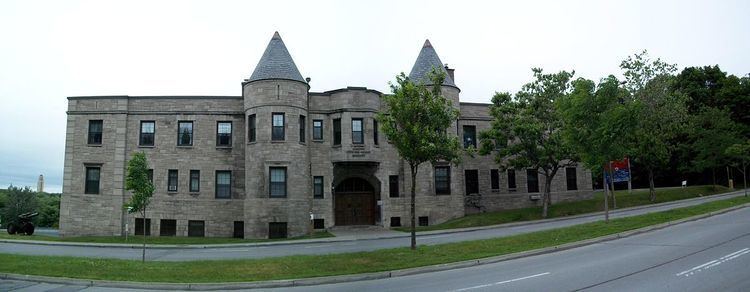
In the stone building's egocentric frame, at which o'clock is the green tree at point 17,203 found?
The green tree is roughly at 4 o'clock from the stone building.

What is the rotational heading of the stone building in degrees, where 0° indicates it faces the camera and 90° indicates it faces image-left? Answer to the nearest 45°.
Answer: approximately 0°

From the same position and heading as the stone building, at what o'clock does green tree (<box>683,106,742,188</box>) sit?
The green tree is roughly at 9 o'clock from the stone building.
